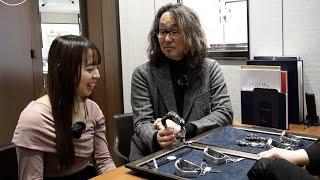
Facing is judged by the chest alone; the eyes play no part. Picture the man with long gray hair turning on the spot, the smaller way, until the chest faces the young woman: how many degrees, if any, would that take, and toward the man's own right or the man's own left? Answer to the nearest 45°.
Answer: approximately 45° to the man's own right

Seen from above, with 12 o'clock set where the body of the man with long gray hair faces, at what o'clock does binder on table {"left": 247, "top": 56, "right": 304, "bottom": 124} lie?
The binder on table is roughly at 8 o'clock from the man with long gray hair.

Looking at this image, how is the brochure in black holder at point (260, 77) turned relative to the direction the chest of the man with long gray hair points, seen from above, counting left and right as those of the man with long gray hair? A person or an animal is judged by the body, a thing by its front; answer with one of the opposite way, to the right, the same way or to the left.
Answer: the same way

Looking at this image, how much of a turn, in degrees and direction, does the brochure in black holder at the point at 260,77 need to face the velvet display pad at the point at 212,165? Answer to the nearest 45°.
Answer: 0° — it already faces it

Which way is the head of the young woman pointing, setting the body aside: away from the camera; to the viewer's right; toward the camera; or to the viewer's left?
to the viewer's right

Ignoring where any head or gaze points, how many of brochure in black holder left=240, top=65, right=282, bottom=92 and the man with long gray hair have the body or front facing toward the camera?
2

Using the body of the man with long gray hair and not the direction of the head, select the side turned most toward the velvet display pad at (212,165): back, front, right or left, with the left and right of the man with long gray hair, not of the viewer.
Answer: front

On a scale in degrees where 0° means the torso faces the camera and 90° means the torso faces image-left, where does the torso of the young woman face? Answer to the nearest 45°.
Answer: approximately 315°

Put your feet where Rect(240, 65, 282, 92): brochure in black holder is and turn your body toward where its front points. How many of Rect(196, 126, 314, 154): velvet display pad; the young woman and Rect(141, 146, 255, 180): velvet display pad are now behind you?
0

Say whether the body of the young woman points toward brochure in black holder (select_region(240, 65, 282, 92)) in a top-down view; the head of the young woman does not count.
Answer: no

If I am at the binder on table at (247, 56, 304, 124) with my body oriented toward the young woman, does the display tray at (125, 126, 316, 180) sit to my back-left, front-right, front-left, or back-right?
front-left

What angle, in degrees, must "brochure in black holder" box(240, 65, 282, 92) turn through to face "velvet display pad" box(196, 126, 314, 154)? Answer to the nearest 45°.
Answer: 0° — it already faces it

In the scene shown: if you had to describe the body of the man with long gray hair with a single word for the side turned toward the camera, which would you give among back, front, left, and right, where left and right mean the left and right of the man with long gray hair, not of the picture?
front
